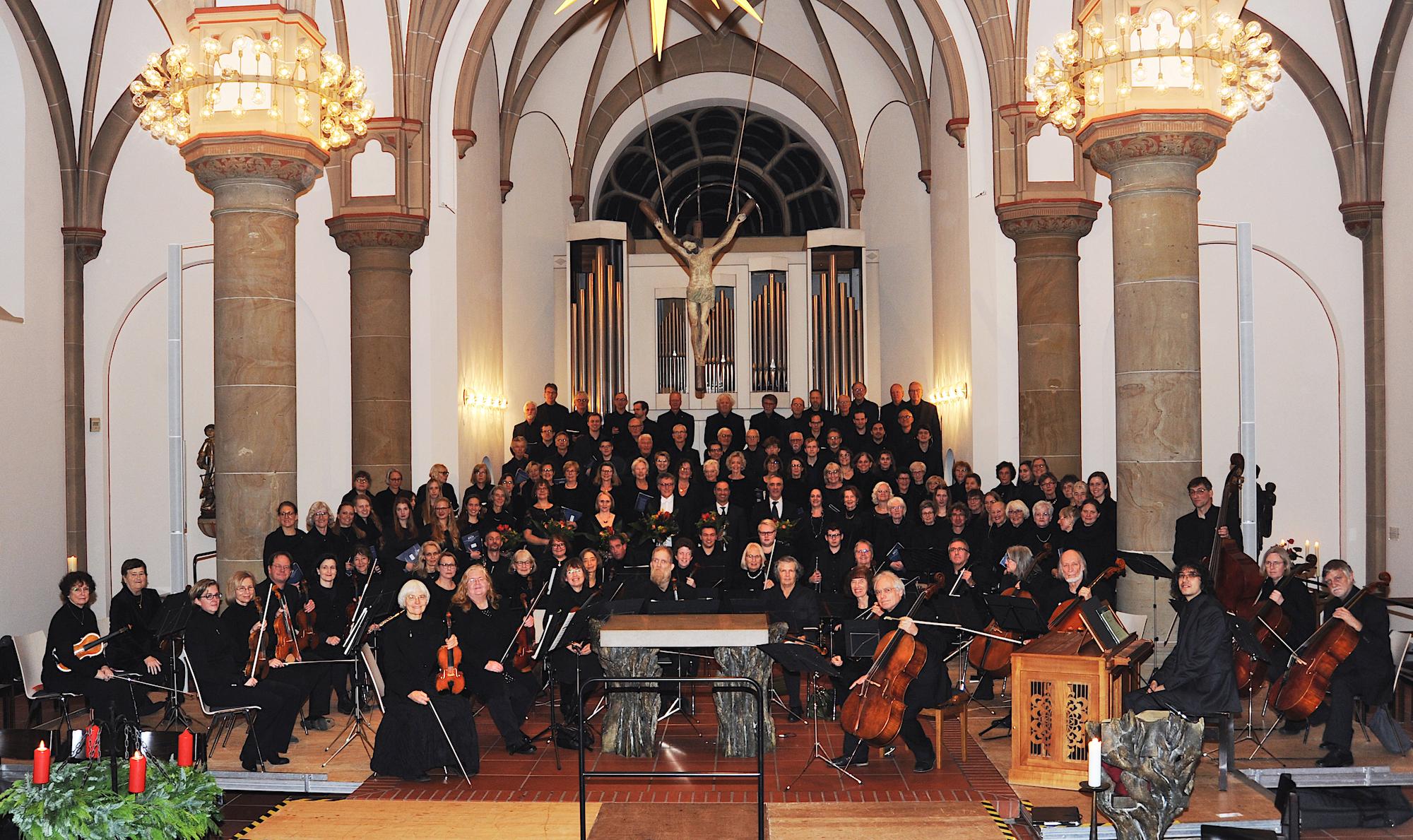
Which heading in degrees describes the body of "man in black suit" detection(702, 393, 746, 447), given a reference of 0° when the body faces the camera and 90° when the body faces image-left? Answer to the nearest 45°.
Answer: approximately 0°

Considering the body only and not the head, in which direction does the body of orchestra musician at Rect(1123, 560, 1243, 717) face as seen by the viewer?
to the viewer's left

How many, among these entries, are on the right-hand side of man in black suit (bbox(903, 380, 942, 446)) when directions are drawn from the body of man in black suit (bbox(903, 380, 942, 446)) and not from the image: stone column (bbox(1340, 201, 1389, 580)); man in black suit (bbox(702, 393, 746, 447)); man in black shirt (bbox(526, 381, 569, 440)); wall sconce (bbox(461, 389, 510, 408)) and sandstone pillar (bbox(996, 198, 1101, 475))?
3

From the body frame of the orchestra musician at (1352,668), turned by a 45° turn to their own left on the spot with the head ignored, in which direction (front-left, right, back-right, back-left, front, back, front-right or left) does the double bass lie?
back-right
